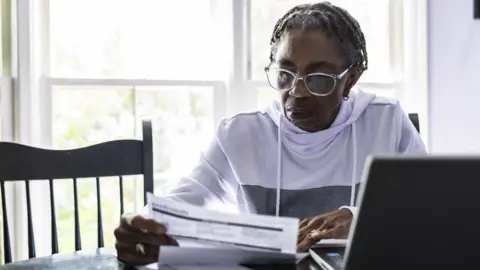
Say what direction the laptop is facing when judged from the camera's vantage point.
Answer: facing away from the viewer and to the left of the viewer

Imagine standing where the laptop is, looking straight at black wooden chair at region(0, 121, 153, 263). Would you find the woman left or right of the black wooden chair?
right

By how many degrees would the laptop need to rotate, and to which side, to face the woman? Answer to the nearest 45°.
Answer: approximately 45° to its right

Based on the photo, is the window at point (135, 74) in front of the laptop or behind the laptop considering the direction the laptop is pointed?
in front
